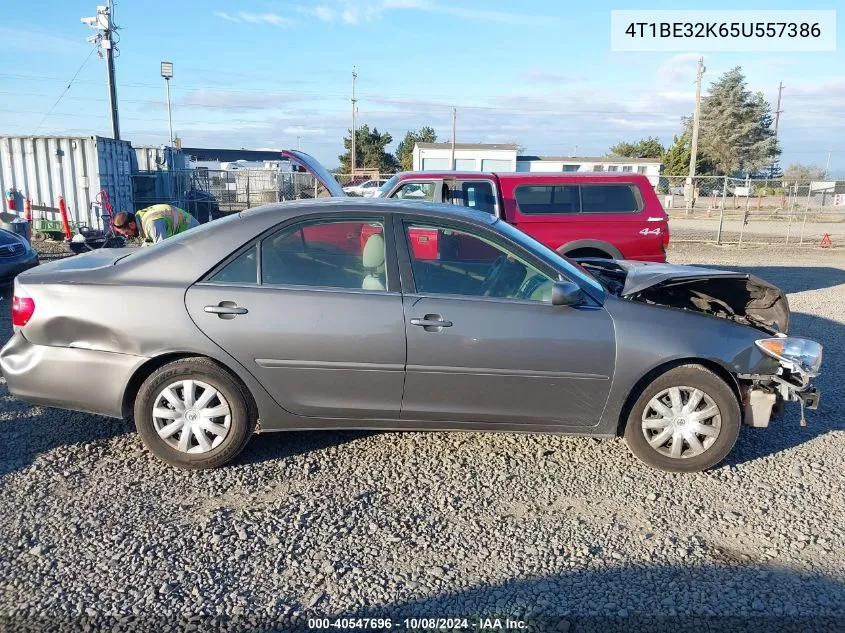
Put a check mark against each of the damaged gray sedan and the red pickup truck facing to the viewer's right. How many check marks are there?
1

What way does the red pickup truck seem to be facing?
to the viewer's left

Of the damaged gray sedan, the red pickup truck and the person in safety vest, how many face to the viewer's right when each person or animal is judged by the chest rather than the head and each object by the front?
1

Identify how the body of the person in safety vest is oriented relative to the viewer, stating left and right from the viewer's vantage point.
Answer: facing to the left of the viewer

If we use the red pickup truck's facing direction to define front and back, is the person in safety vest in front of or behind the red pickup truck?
in front

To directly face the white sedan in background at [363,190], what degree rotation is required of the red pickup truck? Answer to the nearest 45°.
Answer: approximately 90° to its right

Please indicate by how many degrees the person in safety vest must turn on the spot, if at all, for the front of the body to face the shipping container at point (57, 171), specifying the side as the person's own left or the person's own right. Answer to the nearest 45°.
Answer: approximately 90° to the person's own right

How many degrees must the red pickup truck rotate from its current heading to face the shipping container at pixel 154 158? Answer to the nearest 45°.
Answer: approximately 45° to its right

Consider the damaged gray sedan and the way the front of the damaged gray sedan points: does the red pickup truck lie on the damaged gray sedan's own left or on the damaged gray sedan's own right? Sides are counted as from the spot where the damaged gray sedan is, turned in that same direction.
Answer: on the damaged gray sedan's own left

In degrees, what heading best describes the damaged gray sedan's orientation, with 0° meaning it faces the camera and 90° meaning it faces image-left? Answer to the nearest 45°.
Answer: approximately 270°

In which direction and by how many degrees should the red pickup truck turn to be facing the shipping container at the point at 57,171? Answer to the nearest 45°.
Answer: approximately 45° to its right

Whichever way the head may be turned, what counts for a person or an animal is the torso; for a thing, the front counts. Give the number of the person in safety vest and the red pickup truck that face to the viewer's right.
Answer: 0

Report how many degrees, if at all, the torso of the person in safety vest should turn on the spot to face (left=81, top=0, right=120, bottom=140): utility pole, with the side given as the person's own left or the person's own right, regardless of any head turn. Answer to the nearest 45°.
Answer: approximately 90° to the person's own right

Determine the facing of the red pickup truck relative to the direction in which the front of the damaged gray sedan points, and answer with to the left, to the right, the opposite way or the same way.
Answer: the opposite way

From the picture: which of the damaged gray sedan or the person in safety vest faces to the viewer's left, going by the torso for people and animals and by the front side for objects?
the person in safety vest

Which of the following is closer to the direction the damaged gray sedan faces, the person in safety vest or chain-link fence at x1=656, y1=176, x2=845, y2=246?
the chain-link fence

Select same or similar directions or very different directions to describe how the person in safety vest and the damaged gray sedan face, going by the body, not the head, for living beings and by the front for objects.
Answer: very different directions

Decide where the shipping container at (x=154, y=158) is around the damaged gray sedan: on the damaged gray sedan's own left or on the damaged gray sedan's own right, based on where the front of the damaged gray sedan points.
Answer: on the damaged gray sedan's own left
